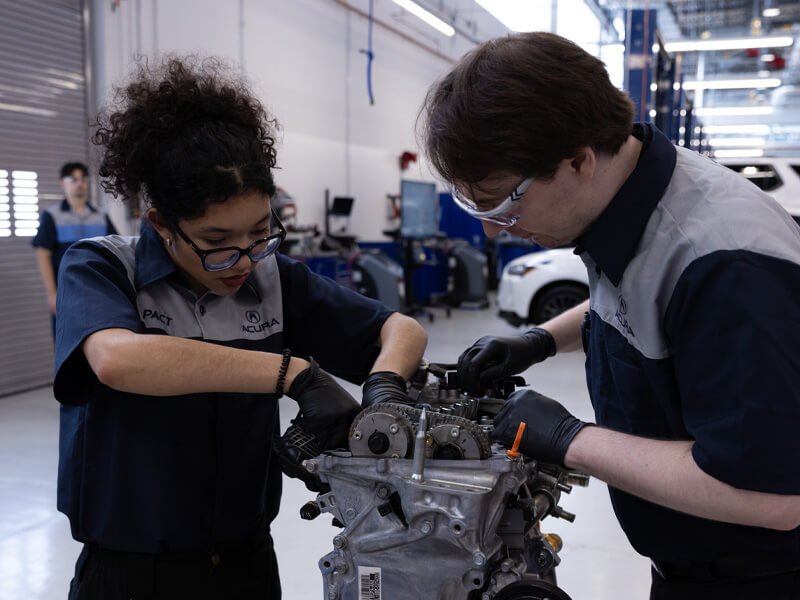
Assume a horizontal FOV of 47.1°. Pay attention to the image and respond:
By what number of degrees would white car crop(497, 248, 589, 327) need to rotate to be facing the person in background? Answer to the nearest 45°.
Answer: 0° — it already faces them

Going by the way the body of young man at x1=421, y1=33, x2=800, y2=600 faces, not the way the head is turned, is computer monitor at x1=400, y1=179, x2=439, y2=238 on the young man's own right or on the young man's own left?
on the young man's own right

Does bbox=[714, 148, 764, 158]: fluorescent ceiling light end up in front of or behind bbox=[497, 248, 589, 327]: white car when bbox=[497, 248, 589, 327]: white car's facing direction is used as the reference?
behind

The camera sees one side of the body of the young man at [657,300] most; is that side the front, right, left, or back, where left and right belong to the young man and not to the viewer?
left

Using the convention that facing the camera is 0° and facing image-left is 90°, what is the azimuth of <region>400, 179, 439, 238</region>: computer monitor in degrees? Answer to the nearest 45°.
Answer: approximately 0°

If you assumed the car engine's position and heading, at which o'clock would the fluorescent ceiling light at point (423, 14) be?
The fluorescent ceiling light is roughly at 6 o'clock from the car engine.

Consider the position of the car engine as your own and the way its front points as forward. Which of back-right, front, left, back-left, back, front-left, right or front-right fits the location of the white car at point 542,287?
back

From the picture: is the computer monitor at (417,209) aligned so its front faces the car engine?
yes

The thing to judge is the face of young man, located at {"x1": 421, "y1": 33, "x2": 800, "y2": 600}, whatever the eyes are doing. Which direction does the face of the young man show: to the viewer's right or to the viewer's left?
to the viewer's left

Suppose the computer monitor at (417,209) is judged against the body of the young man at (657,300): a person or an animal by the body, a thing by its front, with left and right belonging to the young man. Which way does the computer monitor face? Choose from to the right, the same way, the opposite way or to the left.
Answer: to the left
